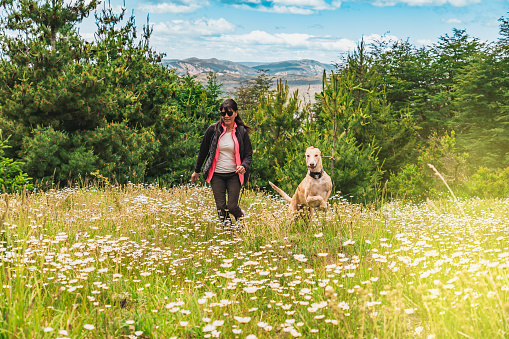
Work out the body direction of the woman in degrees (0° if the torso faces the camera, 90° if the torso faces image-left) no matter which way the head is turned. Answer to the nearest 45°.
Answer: approximately 0°

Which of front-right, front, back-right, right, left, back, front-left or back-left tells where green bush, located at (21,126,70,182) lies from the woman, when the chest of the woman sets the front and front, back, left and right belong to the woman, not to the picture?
back-right

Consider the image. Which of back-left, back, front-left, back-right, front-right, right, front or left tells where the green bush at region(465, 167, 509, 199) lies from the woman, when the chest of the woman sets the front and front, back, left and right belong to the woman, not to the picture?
back-left

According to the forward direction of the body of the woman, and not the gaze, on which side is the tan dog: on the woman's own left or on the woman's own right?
on the woman's own left

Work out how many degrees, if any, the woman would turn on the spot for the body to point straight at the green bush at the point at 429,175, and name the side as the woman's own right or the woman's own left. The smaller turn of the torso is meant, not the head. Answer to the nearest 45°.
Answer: approximately 135° to the woman's own left
